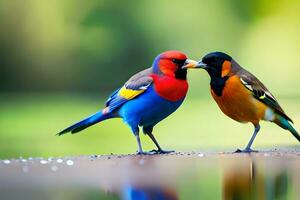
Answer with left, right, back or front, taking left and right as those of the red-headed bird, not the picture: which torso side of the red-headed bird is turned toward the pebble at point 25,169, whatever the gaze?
back

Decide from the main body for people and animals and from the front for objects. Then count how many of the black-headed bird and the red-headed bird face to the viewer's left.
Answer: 1

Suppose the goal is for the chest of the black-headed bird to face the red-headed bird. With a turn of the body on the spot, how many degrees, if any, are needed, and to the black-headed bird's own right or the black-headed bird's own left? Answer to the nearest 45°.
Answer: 0° — it already faces it

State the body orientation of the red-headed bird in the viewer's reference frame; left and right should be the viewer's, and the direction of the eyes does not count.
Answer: facing to the right of the viewer

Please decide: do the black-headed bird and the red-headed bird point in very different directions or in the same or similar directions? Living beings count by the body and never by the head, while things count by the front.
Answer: very different directions

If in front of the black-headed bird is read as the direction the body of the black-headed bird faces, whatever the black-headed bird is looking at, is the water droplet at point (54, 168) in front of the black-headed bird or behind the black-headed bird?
in front

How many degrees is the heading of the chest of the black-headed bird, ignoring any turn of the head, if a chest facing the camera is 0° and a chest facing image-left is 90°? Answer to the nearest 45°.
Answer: approximately 90°

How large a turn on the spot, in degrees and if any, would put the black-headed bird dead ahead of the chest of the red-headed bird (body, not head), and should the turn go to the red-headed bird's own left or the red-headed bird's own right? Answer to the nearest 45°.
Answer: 0° — it already faces it

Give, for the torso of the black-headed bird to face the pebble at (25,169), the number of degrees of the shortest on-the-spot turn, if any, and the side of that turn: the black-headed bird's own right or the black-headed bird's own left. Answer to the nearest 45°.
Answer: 0° — it already faces it
